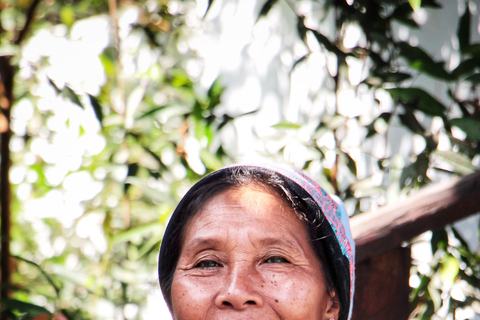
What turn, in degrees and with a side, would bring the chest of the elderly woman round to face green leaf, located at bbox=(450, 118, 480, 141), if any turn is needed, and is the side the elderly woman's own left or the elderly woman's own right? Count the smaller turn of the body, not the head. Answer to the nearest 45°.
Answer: approximately 135° to the elderly woman's own left

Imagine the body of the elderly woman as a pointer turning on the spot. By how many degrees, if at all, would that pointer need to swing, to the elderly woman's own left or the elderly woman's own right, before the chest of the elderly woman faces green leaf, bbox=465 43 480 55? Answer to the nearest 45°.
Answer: approximately 135° to the elderly woman's own left

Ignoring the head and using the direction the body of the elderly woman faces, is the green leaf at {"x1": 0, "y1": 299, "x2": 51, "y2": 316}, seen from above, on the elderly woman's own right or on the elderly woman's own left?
on the elderly woman's own right

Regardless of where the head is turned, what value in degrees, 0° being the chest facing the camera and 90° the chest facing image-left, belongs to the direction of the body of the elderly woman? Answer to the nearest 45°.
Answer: approximately 0°

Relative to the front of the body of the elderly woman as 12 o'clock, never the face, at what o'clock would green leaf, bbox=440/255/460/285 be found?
The green leaf is roughly at 8 o'clock from the elderly woman.

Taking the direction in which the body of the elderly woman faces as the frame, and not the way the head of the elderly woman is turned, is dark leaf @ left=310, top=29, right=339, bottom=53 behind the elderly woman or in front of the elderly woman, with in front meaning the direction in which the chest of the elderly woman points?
behind

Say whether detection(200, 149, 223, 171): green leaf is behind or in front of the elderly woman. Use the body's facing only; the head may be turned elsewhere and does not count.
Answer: behind

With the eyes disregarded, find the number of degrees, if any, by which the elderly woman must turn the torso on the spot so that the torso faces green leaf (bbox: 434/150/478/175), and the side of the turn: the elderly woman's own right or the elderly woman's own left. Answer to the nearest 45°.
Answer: approximately 135° to the elderly woman's own left

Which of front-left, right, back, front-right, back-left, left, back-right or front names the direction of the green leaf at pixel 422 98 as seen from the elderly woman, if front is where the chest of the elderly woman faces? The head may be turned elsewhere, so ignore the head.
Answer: back-left

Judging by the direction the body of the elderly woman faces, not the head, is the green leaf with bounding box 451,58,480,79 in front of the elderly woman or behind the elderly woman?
behind
